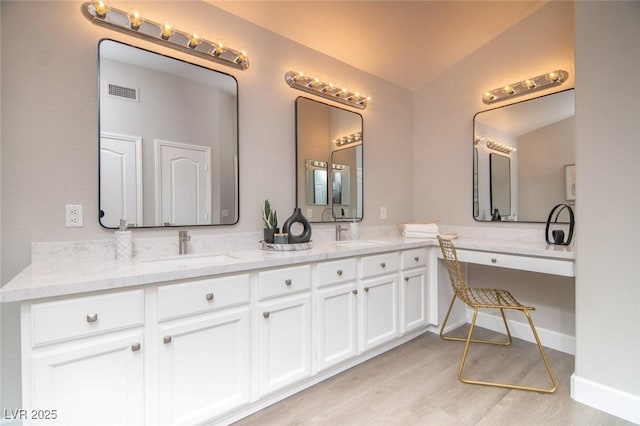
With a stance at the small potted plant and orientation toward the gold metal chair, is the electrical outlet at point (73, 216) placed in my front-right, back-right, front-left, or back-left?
back-right

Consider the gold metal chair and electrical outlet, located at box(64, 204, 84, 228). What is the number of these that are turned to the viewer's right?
1

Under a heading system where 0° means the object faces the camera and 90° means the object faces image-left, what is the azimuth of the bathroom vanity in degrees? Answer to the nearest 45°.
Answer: approximately 315°

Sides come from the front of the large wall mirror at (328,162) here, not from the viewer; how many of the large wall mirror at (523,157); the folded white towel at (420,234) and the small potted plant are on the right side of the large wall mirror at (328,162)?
1

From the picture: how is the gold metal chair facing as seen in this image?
to the viewer's right

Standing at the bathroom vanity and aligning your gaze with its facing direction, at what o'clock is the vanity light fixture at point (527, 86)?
The vanity light fixture is roughly at 10 o'clock from the bathroom vanity.

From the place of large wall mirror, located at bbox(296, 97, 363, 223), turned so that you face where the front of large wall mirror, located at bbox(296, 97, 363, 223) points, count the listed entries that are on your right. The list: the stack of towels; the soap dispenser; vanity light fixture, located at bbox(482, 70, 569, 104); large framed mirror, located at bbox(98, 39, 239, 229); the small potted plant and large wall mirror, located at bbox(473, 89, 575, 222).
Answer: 3

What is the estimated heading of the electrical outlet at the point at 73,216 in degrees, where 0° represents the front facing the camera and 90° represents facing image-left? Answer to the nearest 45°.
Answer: approximately 0°

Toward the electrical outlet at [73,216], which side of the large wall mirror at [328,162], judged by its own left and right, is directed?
right

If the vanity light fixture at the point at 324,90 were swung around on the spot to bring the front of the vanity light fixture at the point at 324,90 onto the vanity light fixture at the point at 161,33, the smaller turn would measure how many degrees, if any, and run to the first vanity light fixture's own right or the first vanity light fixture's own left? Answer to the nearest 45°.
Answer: approximately 90° to the first vanity light fixture's own right
